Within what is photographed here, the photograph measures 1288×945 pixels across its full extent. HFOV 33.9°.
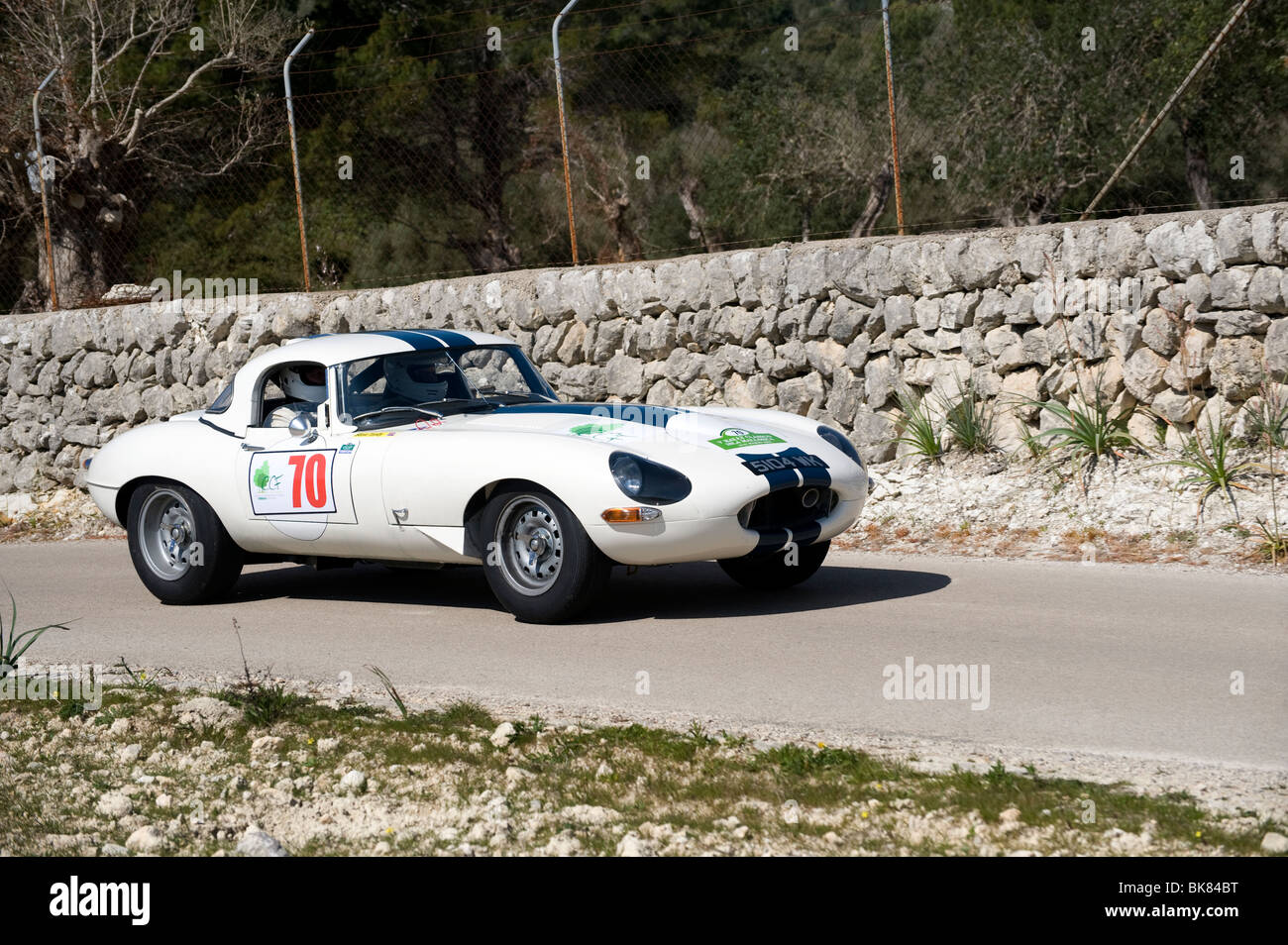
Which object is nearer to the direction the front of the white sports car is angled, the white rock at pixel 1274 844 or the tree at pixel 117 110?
the white rock

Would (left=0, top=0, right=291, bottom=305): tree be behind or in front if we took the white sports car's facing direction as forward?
behind

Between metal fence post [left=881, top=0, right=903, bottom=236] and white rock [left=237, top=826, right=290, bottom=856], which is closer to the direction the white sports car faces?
the white rock

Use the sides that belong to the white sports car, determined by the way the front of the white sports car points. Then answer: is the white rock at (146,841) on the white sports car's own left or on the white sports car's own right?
on the white sports car's own right

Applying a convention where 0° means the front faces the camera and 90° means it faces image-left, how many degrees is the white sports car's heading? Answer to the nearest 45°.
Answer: approximately 315°

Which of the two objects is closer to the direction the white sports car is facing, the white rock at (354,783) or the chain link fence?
the white rock

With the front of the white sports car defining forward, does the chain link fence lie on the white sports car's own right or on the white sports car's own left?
on the white sports car's own left

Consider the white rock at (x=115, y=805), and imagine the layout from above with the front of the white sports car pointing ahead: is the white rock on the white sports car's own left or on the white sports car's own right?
on the white sports car's own right

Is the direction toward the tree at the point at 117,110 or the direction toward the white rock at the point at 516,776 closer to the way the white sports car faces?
the white rock
